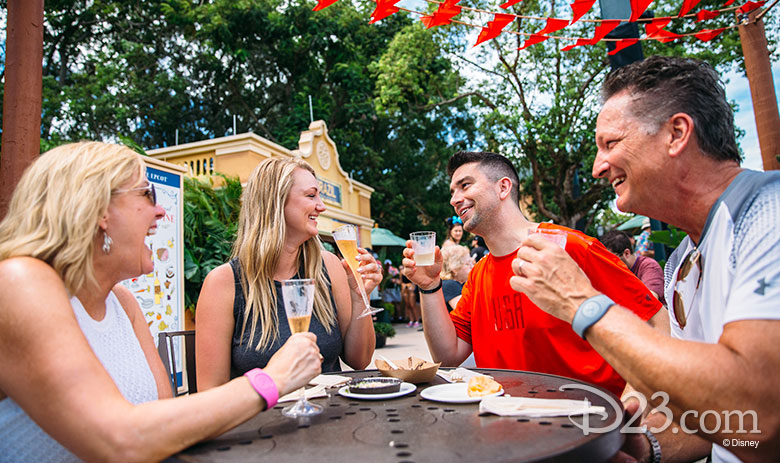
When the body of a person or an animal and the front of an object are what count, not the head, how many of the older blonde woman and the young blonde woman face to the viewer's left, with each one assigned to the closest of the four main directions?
0

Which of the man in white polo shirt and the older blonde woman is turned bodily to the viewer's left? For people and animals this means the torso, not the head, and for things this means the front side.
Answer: the man in white polo shirt

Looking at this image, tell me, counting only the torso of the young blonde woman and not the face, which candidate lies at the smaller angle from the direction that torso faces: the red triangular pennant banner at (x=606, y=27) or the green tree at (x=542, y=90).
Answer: the red triangular pennant banner

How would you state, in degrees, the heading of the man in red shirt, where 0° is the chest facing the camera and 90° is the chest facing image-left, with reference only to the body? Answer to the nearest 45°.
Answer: approximately 45°

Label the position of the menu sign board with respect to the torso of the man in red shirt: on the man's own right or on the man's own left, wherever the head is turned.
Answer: on the man's own right

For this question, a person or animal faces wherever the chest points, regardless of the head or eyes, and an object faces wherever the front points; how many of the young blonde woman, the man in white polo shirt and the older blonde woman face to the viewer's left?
1

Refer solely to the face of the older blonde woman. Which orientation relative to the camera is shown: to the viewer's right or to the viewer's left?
to the viewer's right

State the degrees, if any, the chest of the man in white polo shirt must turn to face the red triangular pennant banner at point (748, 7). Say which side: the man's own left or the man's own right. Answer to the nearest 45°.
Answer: approximately 90° to the man's own right

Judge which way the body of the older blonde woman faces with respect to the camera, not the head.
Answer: to the viewer's right

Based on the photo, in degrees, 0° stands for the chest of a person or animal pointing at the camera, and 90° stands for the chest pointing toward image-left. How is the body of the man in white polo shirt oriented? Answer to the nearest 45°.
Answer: approximately 90°

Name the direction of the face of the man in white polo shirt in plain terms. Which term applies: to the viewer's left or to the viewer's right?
to the viewer's left

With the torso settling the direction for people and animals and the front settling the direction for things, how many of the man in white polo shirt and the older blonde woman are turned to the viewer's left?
1
